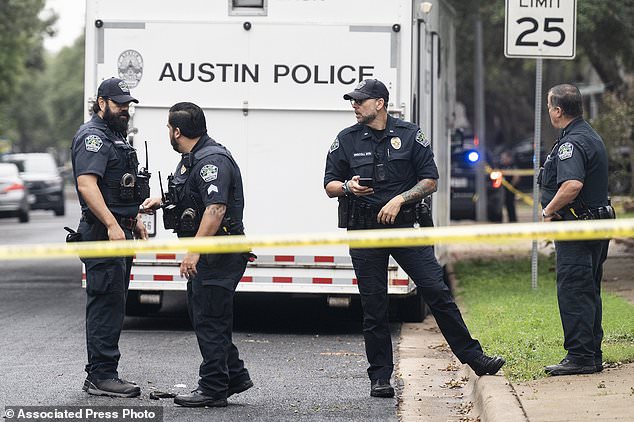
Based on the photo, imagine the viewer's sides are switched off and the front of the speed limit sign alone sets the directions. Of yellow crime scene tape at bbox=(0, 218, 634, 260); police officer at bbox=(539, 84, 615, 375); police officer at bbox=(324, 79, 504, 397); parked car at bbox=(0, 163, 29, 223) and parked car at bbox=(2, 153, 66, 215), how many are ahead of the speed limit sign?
3

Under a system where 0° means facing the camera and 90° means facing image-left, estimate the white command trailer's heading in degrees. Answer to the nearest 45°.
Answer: approximately 180°

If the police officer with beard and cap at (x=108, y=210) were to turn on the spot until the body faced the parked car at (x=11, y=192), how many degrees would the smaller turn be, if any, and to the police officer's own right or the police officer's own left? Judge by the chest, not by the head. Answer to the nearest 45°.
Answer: approximately 135° to the police officer's own left

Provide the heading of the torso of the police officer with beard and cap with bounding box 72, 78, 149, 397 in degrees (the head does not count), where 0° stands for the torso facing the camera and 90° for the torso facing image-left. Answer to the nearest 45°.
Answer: approximately 315°

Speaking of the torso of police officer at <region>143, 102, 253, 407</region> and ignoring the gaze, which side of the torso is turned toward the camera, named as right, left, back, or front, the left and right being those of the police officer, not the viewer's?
left

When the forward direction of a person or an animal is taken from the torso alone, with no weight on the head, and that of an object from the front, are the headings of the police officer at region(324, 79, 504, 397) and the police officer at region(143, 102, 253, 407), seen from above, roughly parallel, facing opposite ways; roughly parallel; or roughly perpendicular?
roughly perpendicular

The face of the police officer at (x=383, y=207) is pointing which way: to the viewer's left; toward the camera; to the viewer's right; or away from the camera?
to the viewer's left

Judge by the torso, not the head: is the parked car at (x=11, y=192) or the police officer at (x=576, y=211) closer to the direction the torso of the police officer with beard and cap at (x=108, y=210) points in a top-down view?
the police officer

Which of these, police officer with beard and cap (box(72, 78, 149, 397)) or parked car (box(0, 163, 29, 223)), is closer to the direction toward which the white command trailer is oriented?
the parked car

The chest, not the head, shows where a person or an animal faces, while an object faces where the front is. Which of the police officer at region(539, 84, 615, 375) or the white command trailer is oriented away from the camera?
the white command trailer

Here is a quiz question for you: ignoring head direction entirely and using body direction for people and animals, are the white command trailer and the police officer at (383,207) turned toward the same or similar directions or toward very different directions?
very different directions

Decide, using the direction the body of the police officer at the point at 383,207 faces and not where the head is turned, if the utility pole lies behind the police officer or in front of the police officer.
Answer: behind

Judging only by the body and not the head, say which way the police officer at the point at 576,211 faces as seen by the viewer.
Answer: to the viewer's left
